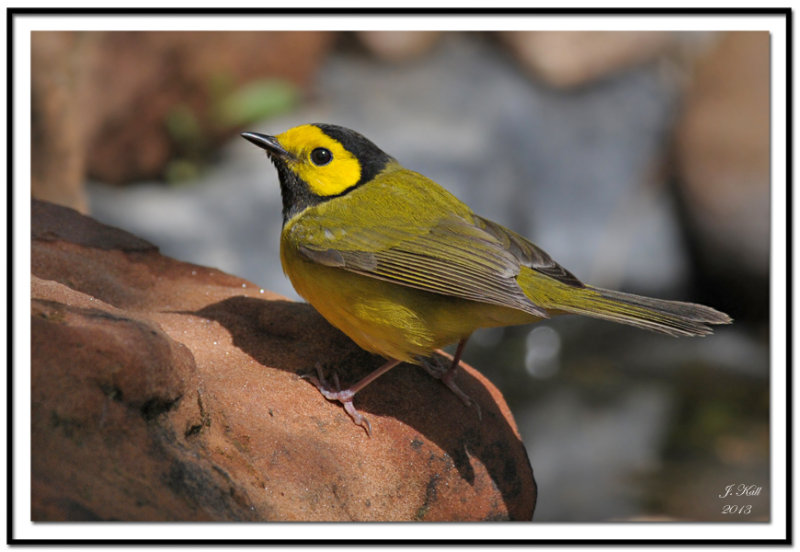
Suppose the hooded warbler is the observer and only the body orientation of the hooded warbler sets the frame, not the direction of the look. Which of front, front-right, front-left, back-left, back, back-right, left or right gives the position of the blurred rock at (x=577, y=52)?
right

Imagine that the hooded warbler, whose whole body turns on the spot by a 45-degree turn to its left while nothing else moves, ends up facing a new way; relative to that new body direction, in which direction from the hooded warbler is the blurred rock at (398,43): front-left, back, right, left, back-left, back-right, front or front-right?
back-right

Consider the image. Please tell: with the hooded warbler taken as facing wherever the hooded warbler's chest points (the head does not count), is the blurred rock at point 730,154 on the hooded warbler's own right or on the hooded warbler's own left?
on the hooded warbler's own right

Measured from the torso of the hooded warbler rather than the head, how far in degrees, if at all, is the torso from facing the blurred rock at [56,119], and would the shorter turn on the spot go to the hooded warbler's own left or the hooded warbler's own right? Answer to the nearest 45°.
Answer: approximately 45° to the hooded warbler's own right

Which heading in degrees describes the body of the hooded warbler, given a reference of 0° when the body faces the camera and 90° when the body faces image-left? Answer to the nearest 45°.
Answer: approximately 90°
